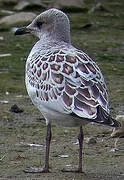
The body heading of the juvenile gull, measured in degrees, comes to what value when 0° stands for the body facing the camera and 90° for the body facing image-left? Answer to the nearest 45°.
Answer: approximately 135°
